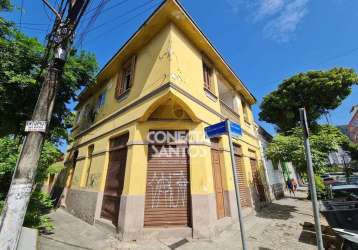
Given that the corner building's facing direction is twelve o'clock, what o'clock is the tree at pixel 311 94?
The tree is roughly at 8 o'clock from the corner building.

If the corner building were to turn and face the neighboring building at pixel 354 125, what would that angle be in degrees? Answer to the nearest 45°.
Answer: approximately 135° to its left

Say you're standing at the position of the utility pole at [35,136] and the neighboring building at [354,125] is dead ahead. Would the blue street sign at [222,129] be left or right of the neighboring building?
right

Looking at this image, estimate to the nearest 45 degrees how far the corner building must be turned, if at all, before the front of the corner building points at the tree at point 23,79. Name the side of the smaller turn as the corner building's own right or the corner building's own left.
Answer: approximately 90° to the corner building's own right

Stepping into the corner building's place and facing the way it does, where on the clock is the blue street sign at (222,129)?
The blue street sign is roughly at 11 o'clock from the corner building.

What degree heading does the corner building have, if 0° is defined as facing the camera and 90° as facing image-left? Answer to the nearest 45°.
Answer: approximately 0°

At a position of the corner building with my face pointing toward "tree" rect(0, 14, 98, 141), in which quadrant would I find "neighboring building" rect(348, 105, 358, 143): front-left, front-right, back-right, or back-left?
back-right

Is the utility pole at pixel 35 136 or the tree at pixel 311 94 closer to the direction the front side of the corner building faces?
the utility pole
